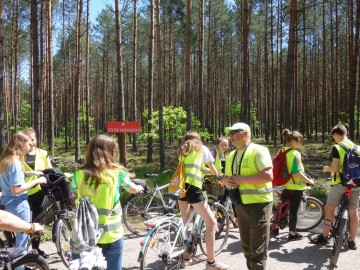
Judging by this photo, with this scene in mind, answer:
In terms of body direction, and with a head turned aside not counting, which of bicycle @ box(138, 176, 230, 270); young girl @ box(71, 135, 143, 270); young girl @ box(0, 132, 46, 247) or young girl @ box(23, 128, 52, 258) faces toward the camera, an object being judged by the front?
young girl @ box(23, 128, 52, 258)

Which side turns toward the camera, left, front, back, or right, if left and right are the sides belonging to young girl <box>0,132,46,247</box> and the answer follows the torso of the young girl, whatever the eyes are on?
right

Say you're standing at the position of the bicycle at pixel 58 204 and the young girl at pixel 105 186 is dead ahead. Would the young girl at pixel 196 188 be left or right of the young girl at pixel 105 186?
left

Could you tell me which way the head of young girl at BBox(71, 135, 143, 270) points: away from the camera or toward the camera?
away from the camera

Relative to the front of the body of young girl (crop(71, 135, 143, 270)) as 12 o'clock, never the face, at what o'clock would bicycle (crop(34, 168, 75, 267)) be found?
The bicycle is roughly at 10 o'clock from the young girl.

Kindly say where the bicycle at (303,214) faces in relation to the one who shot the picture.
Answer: facing to the right of the viewer

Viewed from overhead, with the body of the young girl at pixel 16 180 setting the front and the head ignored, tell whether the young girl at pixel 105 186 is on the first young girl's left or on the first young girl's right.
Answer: on the first young girl's right

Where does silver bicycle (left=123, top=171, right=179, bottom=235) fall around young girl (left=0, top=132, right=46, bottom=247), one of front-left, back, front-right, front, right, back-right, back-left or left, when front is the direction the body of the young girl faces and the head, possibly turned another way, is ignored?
front-left

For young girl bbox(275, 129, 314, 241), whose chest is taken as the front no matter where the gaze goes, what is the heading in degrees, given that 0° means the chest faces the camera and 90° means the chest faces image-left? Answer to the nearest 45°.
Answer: approximately 270°

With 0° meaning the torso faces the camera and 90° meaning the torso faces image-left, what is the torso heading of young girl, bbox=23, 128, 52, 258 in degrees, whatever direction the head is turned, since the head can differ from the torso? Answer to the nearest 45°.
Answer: approximately 0°

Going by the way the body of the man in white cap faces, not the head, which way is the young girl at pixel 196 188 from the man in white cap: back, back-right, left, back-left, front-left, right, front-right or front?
right

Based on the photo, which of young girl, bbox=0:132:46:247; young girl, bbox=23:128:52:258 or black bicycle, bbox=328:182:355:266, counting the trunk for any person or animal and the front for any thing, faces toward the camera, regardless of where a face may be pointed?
young girl, bbox=23:128:52:258

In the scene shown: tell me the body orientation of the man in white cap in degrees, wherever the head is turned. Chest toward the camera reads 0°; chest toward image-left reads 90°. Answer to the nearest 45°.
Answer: approximately 45°
